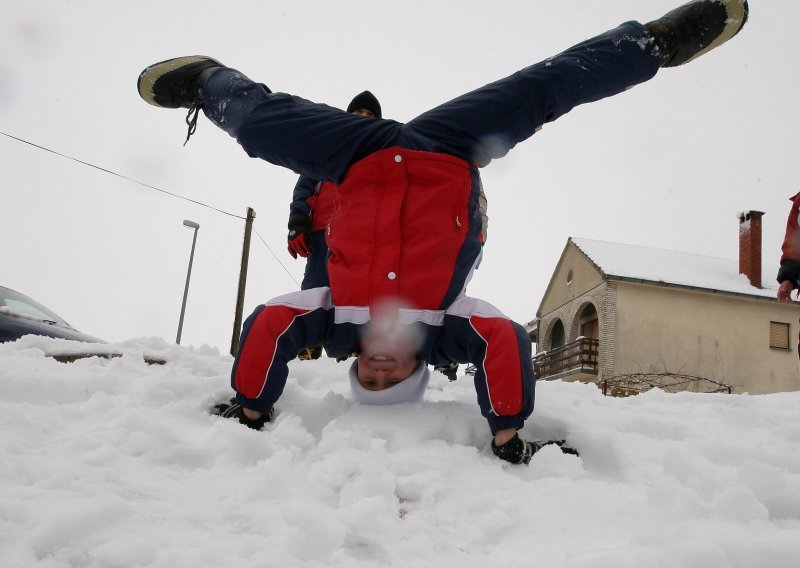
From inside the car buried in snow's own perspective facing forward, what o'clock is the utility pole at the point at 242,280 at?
The utility pole is roughly at 10 o'clock from the car buried in snow.

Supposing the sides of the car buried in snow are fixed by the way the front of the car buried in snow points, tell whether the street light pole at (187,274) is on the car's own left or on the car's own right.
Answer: on the car's own left

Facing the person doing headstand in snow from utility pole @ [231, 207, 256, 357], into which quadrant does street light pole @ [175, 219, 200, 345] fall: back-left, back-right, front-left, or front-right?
back-right

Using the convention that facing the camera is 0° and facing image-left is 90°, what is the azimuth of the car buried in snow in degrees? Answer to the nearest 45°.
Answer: approximately 270°

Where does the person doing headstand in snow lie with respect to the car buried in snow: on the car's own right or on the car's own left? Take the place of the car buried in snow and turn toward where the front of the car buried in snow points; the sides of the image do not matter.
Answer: on the car's own right
